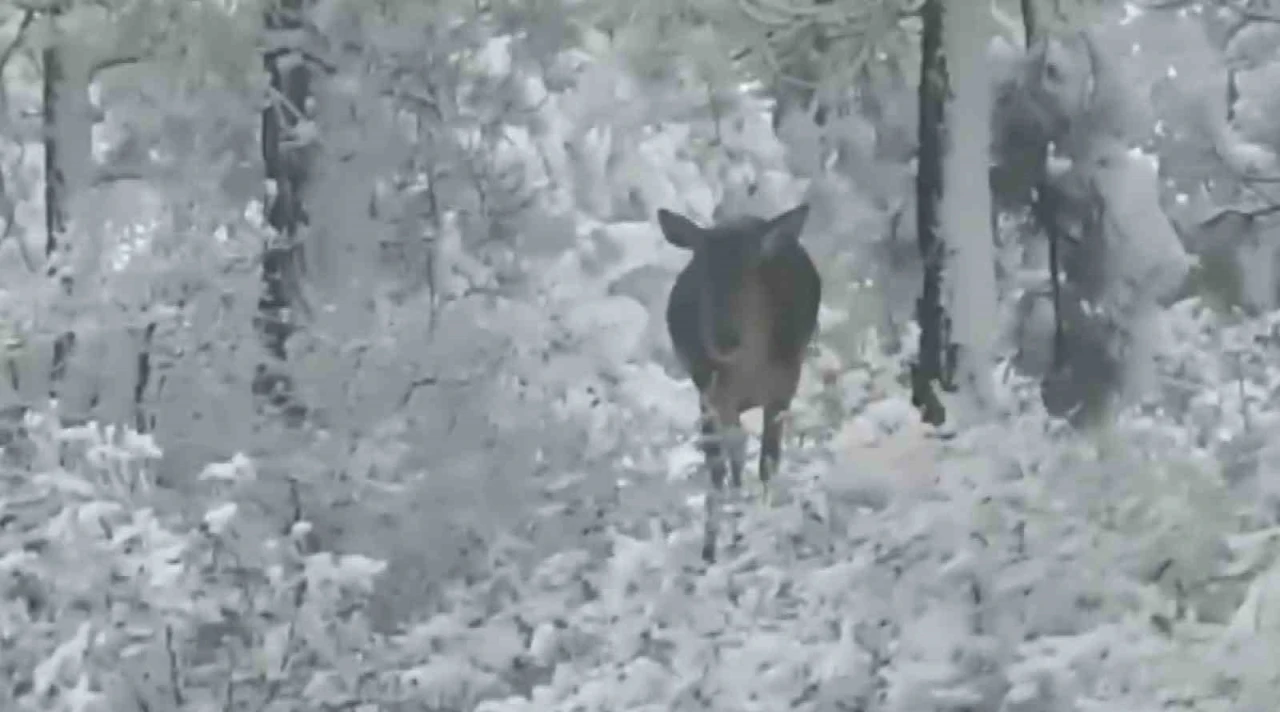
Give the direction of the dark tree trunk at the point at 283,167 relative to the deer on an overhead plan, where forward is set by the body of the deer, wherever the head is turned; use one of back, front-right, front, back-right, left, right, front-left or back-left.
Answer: right

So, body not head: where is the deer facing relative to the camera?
toward the camera

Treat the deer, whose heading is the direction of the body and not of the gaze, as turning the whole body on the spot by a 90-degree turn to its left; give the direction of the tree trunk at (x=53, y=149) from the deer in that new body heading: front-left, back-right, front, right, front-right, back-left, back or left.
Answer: back

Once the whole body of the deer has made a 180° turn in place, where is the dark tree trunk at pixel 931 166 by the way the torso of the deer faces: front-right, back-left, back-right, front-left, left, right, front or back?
right

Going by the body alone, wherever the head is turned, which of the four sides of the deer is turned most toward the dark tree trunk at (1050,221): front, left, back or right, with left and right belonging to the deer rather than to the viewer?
left

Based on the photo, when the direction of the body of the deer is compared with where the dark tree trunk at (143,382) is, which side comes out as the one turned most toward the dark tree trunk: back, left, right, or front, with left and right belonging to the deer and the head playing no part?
right
